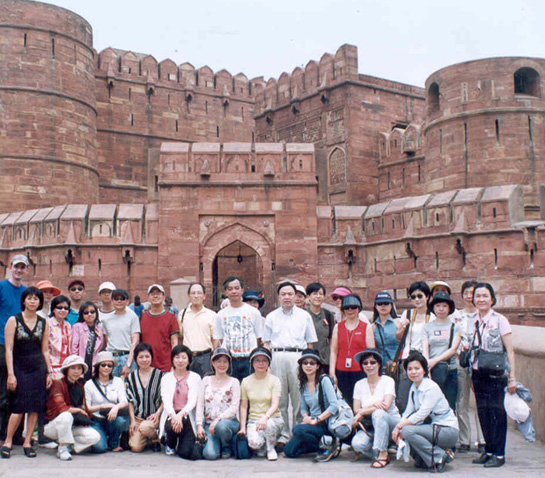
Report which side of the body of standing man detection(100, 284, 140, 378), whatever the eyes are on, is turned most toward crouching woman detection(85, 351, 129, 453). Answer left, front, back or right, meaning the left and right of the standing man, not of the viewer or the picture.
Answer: front

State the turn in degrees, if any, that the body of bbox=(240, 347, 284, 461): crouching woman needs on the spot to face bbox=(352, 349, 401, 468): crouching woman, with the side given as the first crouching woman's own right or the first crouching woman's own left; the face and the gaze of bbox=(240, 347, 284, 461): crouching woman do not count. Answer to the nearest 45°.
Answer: approximately 90° to the first crouching woman's own left

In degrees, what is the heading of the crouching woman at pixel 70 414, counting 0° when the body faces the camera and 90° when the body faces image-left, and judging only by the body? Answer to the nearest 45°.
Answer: approximately 315°

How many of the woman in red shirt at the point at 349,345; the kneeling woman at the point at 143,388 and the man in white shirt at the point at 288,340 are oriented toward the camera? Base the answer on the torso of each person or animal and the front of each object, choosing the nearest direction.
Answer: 3

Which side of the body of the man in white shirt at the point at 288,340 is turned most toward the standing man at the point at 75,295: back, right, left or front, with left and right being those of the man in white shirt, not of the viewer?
right

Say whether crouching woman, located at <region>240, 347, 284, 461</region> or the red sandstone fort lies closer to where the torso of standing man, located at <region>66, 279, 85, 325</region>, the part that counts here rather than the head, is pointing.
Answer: the crouching woman

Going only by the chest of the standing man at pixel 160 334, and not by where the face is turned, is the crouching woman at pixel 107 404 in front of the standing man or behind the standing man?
in front

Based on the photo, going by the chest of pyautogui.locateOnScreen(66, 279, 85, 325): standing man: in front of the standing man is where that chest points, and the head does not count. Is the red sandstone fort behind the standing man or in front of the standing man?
behind

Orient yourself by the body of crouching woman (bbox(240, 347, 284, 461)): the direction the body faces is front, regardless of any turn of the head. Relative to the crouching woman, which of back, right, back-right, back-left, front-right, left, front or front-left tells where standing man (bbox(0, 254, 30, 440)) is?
right

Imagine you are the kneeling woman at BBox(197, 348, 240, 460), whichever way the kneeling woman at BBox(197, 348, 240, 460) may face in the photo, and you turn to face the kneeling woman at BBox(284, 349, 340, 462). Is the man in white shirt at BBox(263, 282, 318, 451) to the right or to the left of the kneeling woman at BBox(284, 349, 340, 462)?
left

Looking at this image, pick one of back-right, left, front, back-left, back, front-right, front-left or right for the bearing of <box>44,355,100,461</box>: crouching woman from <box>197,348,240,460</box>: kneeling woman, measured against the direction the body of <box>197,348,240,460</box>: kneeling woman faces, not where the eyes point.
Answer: right

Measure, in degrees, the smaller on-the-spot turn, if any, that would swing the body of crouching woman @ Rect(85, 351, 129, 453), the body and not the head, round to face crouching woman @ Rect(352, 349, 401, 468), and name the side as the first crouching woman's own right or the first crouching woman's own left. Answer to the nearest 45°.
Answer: approximately 45° to the first crouching woman's own left

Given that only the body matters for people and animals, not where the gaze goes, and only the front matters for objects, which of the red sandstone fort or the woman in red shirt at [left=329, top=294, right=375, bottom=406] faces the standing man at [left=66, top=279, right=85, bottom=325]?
the red sandstone fort

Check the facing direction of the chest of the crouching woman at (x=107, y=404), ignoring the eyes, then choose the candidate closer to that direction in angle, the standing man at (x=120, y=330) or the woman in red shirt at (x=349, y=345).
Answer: the woman in red shirt
